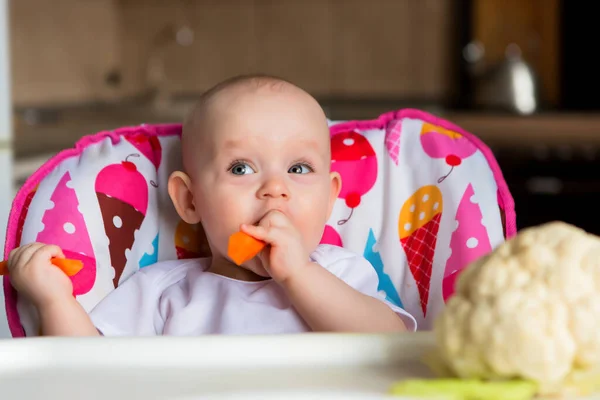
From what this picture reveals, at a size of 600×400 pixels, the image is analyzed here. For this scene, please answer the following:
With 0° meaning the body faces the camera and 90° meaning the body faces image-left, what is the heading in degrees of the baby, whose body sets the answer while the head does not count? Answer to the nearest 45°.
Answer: approximately 0°

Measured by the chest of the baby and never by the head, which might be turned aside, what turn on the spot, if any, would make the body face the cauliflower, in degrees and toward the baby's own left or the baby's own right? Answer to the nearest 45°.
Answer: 0° — they already face it

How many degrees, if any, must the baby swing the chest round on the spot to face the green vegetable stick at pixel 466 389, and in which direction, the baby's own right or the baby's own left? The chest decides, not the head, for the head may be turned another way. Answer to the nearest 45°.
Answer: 0° — they already face it
